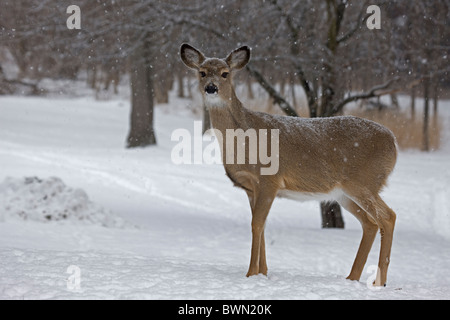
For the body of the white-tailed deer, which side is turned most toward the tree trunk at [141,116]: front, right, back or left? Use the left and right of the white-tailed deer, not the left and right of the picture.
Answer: right

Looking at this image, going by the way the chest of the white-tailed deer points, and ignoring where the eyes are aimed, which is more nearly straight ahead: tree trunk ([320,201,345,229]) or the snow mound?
the snow mound

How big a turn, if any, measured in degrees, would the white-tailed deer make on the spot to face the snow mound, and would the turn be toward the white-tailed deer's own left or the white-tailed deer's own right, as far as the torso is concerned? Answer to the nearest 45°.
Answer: approximately 45° to the white-tailed deer's own right

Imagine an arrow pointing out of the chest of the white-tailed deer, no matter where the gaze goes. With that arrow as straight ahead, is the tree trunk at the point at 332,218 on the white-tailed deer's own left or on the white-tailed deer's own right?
on the white-tailed deer's own right

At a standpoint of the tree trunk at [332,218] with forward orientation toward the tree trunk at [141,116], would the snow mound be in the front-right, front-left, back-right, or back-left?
front-left

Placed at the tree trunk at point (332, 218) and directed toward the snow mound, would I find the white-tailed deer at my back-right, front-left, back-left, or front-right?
front-left

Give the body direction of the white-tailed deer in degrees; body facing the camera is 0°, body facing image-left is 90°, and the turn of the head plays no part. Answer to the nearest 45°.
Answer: approximately 90°

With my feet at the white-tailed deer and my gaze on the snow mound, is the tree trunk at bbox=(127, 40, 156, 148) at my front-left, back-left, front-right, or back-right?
front-right
